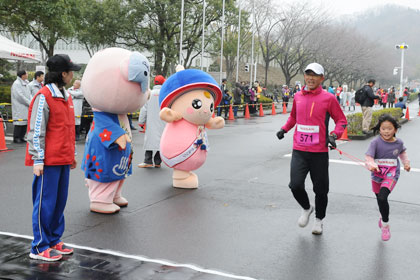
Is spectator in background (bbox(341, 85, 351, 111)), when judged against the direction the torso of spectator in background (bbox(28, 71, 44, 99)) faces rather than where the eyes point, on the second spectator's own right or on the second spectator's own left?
on the second spectator's own left

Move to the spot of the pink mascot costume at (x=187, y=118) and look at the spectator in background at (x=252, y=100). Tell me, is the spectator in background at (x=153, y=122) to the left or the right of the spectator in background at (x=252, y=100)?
left

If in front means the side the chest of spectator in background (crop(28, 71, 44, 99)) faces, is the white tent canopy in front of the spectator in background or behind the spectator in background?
behind

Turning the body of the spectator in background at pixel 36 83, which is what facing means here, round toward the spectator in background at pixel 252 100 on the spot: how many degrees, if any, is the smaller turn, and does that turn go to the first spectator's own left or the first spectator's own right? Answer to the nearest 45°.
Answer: approximately 90° to the first spectator's own left

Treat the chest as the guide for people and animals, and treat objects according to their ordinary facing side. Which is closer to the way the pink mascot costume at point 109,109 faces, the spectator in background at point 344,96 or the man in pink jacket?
the man in pink jacket

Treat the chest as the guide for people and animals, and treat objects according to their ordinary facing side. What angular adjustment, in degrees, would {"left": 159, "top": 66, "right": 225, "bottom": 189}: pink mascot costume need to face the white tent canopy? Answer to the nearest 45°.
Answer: approximately 180°

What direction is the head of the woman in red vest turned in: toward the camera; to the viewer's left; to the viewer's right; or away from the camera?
to the viewer's right

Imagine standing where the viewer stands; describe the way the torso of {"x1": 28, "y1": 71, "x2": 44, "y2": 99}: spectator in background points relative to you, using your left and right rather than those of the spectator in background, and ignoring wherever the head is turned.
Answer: facing the viewer and to the right of the viewer

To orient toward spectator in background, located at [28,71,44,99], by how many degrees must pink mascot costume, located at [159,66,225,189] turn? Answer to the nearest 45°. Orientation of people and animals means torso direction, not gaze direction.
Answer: approximately 180°
